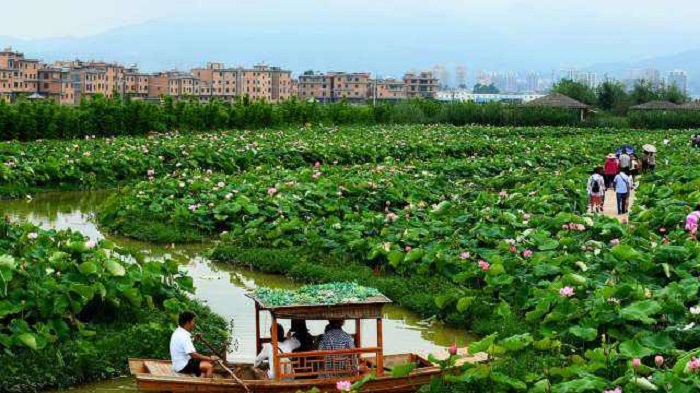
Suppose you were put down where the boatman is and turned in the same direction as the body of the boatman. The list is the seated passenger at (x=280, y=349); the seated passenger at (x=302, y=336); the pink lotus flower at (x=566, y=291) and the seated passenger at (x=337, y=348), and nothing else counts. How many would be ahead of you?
4

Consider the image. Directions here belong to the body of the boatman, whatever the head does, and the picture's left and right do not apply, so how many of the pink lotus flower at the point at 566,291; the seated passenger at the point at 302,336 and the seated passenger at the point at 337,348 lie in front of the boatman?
3

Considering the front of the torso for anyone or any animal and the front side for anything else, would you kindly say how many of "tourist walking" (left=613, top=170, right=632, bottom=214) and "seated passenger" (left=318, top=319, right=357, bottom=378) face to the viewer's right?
0

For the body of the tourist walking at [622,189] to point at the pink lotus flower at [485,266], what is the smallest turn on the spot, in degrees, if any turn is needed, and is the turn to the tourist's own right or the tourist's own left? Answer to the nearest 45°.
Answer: approximately 180°

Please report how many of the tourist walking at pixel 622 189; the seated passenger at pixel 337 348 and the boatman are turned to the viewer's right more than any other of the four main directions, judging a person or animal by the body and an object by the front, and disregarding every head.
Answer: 1

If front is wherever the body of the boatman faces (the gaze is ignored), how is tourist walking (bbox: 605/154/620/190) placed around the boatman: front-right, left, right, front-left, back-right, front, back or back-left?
front-left

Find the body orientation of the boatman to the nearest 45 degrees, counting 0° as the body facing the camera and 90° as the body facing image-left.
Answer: approximately 270°

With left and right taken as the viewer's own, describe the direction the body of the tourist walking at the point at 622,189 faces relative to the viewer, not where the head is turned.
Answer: facing away from the viewer

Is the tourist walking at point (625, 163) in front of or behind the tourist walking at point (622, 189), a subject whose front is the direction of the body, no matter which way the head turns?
in front

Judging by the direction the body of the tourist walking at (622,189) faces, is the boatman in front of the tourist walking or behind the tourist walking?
behind

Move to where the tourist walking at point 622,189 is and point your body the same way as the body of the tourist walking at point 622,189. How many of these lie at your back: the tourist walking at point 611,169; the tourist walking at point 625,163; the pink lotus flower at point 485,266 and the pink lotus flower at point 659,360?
2

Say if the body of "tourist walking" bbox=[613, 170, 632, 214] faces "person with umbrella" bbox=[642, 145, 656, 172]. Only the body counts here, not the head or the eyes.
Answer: yes

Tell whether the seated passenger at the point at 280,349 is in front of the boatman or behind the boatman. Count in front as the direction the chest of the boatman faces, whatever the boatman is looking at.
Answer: in front

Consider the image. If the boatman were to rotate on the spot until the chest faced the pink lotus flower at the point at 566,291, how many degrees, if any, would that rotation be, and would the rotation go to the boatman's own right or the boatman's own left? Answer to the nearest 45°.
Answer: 0° — they already face it

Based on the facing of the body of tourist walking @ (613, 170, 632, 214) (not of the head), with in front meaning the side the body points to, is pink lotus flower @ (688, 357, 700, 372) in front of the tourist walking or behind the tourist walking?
behind

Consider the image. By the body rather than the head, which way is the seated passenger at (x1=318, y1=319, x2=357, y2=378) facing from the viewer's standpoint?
away from the camera
